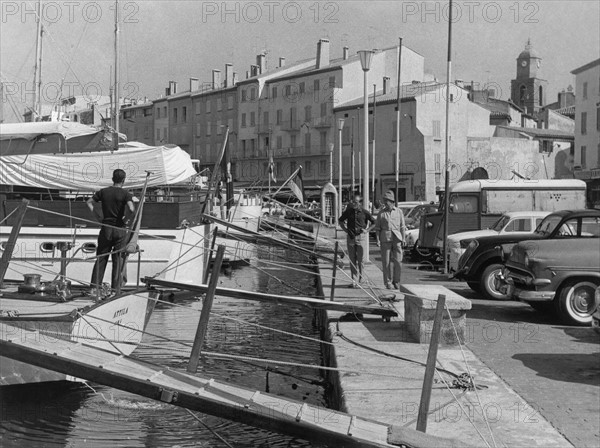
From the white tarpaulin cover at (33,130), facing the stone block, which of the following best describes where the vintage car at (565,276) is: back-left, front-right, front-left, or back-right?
front-left

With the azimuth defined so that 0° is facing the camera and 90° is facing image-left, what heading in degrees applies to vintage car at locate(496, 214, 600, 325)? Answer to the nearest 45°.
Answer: approximately 45°

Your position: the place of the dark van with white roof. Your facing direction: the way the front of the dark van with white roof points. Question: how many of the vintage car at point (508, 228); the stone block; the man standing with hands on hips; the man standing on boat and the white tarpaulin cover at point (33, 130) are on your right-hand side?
0

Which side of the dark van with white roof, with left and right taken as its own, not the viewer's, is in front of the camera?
left

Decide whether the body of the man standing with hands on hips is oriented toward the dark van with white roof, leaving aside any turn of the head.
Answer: no

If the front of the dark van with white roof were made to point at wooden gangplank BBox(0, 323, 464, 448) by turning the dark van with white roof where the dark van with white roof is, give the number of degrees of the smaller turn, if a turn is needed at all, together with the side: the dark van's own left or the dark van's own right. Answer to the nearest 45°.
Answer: approximately 90° to the dark van's own left

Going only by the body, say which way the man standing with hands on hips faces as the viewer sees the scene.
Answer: toward the camera

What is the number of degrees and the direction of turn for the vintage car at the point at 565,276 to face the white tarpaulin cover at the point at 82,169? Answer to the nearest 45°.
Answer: approximately 45° to its right

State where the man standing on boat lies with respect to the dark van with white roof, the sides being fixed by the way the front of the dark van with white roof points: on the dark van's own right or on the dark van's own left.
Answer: on the dark van's own left

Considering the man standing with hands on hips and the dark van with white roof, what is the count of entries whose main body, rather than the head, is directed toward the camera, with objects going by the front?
1

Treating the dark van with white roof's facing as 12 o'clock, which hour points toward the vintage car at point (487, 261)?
The vintage car is roughly at 9 o'clock from the dark van with white roof.

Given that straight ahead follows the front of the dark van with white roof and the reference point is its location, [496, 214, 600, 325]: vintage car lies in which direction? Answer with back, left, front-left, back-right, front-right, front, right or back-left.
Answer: left

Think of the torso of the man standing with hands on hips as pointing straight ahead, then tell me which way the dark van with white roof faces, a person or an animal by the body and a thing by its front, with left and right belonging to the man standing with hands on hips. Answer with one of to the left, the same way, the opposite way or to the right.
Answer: to the right
